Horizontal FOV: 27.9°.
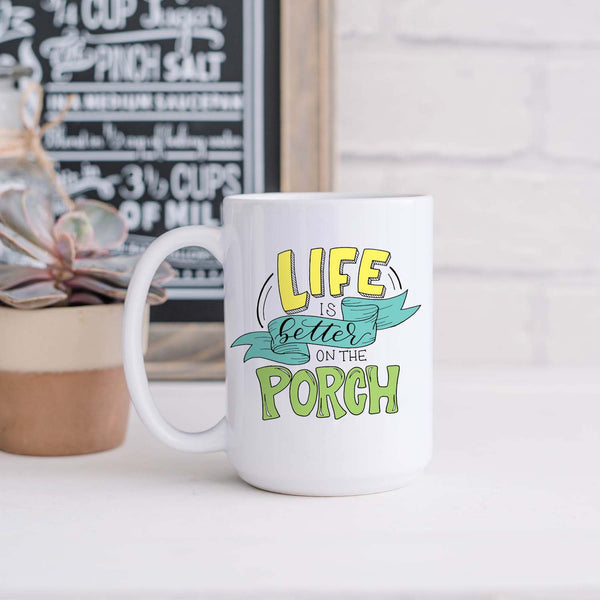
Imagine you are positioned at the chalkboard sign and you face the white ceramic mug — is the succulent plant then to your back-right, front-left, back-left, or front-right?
front-right

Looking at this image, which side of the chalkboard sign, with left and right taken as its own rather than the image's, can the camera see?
front

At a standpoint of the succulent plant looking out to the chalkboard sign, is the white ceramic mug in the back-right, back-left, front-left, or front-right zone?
back-right

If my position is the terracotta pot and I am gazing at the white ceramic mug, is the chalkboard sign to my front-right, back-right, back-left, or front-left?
back-left

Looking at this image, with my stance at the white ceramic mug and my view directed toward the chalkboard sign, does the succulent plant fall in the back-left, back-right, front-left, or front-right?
front-left

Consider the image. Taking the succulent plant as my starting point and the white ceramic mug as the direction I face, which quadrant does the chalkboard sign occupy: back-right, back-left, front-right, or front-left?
back-left

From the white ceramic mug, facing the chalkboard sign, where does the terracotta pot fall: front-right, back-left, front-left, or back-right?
front-left
